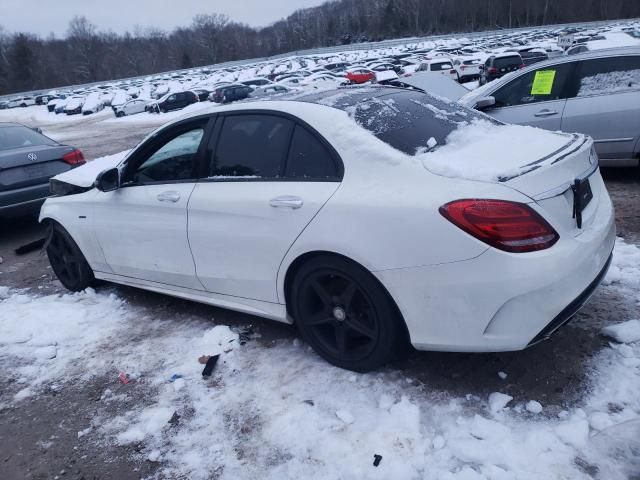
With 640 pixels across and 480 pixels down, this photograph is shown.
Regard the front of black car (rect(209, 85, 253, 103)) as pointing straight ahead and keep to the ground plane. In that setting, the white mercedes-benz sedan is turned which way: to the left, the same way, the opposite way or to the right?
to the right

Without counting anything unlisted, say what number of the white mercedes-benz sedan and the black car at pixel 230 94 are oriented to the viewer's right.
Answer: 0

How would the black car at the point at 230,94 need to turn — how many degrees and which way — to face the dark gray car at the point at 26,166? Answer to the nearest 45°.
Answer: approximately 45° to its left

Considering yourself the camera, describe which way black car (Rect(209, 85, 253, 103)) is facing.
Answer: facing the viewer and to the left of the viewer

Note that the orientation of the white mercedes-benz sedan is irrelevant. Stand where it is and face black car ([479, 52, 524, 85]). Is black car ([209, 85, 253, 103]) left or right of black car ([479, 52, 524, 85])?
left

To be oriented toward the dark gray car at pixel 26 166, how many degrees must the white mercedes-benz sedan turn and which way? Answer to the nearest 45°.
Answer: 0° — it already faces it

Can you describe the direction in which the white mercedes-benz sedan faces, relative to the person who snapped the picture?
facing away from the viewer and to the left of the viewer

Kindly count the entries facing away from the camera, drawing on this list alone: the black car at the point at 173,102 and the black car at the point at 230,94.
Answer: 0

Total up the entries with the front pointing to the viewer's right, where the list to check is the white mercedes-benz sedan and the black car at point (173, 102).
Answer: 0

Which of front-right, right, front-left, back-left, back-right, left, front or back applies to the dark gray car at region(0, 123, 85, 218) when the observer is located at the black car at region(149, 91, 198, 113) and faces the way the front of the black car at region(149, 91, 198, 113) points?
front-left

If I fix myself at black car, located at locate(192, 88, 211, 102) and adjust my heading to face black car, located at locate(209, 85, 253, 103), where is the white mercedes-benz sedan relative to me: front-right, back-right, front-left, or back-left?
front-right

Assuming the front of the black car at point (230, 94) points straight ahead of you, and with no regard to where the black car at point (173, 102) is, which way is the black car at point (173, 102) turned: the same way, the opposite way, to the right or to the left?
the same way
